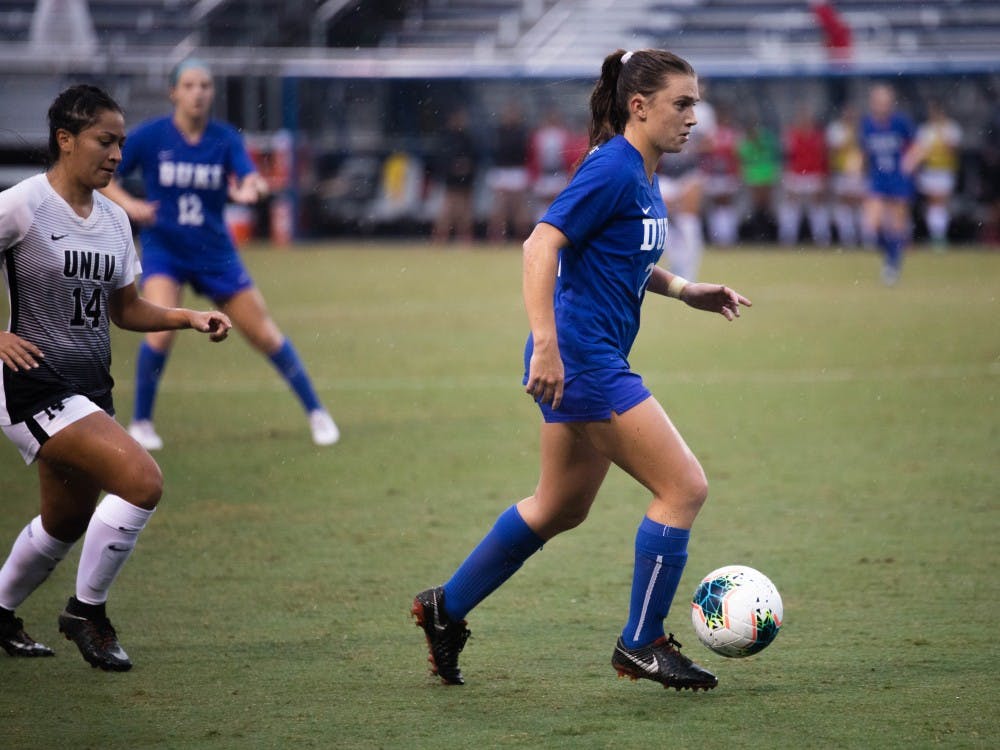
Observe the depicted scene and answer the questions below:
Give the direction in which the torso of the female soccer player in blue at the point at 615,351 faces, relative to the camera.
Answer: to the viewer's right

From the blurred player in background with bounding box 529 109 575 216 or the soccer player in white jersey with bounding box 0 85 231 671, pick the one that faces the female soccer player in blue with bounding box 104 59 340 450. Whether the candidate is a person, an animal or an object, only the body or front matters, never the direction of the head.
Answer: the blurred player in background

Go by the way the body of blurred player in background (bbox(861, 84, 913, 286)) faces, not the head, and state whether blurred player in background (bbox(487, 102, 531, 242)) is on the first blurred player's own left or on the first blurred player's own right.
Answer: on the first blurred player's own right

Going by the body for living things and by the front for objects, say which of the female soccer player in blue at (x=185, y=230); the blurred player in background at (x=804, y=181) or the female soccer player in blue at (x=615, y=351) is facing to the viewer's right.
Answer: the female soccer player in blue at (x=615, y=351)

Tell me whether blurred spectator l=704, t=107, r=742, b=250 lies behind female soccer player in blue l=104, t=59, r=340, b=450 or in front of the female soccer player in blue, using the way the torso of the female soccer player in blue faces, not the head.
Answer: behind

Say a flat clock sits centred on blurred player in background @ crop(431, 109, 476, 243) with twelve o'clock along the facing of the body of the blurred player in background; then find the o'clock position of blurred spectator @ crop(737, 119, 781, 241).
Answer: The blurred spectator is roughly at 9 o'clock from the blurred player in background.

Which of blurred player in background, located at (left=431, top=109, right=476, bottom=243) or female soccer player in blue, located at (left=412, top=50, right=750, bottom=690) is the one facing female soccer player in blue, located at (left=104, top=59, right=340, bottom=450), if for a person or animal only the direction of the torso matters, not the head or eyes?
the blurred player in background

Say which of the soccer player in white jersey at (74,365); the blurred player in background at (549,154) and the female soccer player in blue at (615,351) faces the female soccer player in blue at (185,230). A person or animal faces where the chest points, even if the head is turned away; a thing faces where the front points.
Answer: the blurred player in background

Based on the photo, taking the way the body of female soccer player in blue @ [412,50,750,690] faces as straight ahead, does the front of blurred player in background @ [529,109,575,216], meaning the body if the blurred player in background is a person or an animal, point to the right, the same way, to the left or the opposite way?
to the right

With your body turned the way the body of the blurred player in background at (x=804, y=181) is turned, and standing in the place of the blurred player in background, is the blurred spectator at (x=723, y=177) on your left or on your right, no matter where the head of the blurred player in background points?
on your right

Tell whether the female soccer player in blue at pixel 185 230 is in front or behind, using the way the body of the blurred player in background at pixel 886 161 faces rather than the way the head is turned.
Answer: in front

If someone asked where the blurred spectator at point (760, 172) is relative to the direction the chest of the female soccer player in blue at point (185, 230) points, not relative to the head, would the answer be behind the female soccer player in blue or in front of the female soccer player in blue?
behind

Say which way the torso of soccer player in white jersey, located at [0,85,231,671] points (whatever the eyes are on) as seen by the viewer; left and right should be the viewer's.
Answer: facing the viewer and to the right of the viewer

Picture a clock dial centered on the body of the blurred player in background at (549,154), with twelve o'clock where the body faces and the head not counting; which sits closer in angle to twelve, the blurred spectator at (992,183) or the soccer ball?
the soccer ball
